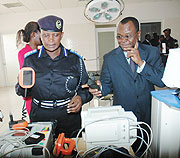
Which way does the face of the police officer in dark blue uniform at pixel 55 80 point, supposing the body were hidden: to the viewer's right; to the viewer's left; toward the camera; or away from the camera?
toward the camera

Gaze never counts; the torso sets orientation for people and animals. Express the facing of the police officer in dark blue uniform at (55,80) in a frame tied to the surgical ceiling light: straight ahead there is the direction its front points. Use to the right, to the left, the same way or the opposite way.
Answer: the same way

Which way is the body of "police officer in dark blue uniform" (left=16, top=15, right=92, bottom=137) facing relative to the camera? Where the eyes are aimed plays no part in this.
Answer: toward the camera

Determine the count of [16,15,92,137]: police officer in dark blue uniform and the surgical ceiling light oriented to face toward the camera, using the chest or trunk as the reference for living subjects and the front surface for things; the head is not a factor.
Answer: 2

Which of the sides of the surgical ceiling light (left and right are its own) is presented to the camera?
front

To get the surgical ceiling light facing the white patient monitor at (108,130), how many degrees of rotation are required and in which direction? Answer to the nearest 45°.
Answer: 0° — it already faces it
